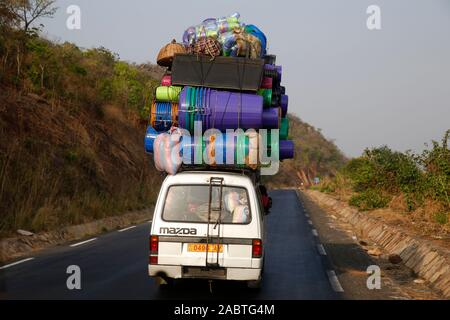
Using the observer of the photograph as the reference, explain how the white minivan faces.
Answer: facing away from the viewer
